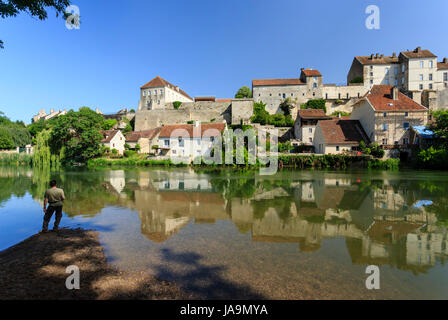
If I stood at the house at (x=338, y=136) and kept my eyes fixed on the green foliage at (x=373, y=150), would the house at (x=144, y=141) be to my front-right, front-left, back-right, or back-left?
back-right

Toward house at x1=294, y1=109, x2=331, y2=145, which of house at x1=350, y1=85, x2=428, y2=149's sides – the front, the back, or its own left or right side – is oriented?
right

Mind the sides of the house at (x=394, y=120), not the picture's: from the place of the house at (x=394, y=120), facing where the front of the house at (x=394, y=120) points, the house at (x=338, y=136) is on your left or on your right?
on your right

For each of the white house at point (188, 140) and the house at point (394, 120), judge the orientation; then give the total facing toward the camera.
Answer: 2

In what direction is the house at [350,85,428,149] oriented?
toward the camera

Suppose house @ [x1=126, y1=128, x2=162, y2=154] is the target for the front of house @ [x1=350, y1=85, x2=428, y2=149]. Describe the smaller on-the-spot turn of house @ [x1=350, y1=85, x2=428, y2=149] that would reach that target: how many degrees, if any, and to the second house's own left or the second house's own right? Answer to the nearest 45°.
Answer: approximately 90° to the second house's own right

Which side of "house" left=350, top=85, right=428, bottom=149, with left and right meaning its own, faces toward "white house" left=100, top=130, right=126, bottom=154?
right

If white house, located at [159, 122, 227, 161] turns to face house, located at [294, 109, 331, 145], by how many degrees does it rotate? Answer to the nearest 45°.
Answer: approximately 90° to its left

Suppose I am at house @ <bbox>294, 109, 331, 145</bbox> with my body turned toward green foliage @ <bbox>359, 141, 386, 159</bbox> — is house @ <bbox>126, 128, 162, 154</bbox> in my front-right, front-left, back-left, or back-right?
back-right

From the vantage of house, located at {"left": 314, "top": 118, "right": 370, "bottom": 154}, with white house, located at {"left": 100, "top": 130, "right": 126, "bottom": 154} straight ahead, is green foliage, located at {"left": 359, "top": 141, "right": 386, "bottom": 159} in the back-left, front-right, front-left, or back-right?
back-left

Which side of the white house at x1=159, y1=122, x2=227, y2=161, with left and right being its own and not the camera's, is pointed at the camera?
front
